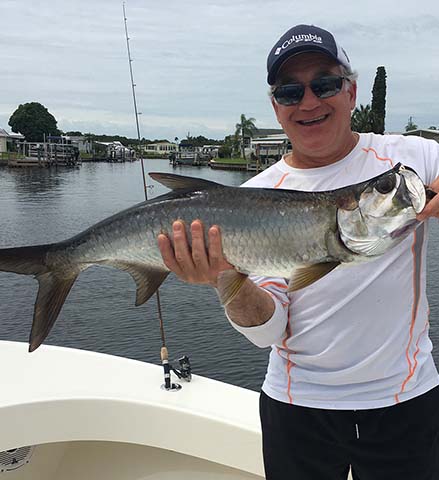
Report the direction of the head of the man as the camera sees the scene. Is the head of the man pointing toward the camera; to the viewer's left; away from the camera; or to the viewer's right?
toward the camera

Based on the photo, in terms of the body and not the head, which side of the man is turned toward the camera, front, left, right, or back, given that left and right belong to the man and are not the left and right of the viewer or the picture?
front
